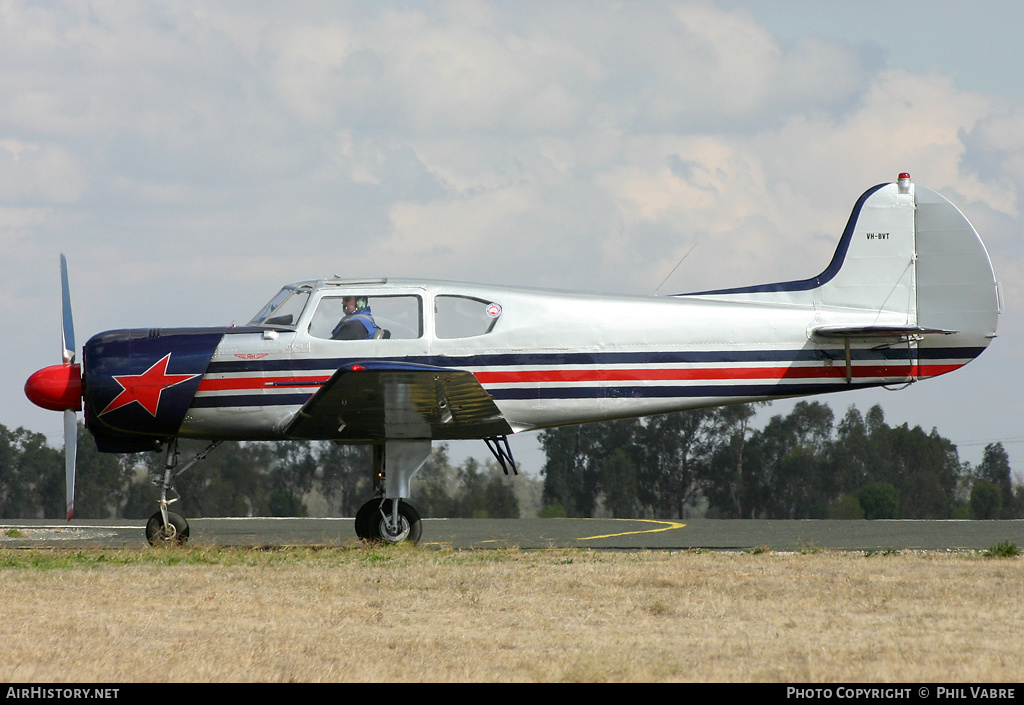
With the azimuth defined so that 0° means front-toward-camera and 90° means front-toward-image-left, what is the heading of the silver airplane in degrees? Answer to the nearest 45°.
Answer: approximately 90°

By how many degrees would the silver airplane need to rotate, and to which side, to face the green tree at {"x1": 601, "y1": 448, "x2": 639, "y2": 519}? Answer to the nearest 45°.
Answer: approximately 90° to its right

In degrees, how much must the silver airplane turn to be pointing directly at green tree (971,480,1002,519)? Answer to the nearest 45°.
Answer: approximately 135° to its right

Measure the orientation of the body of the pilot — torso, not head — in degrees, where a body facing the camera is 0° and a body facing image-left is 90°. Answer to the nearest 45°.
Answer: approximately 90°

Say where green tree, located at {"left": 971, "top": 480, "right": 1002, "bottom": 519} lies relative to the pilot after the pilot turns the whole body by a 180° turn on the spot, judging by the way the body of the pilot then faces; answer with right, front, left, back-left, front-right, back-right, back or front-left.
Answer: front-left
